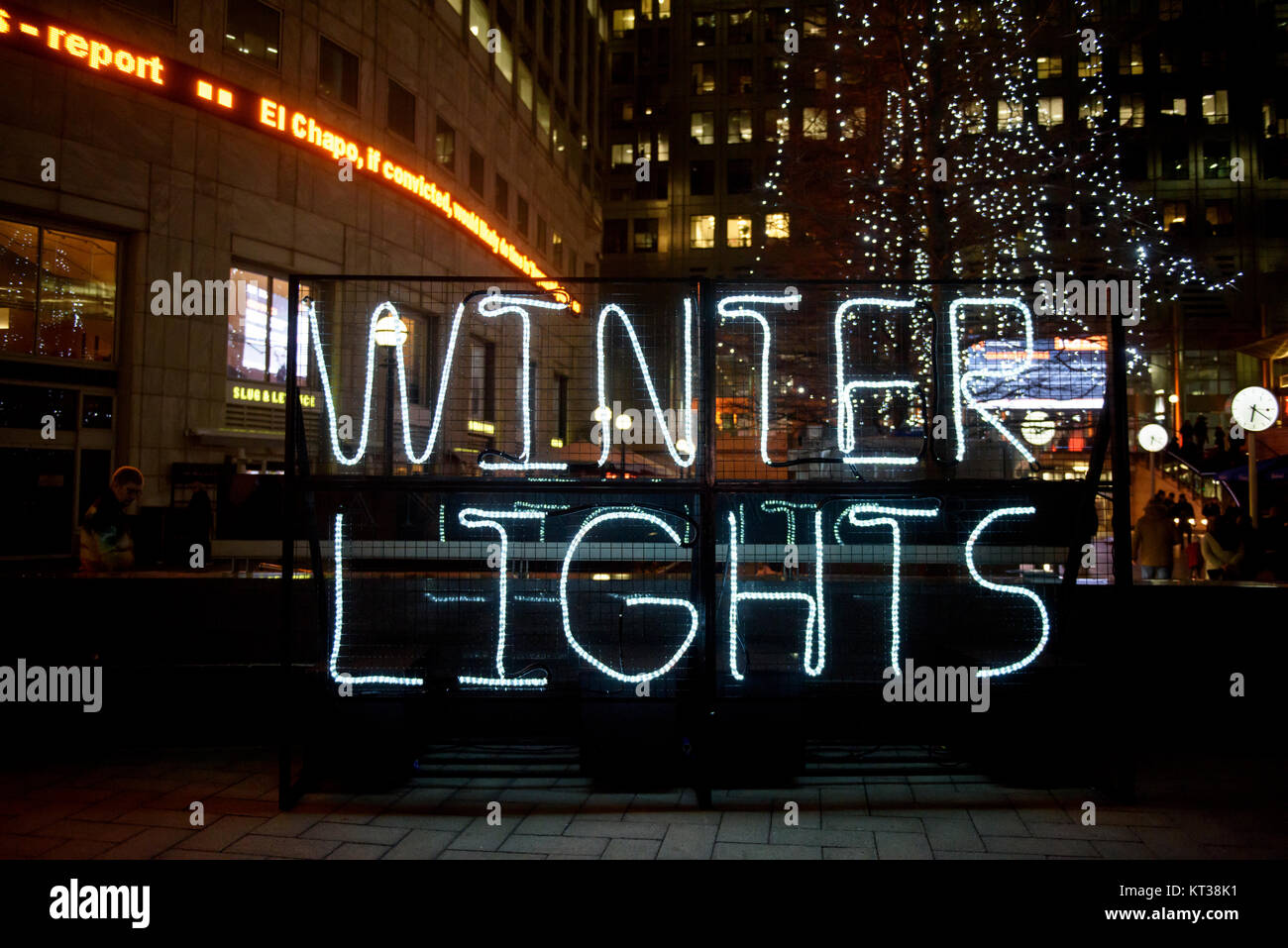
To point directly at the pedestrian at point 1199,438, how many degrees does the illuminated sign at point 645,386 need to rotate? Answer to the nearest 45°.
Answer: approximately 135° to its left

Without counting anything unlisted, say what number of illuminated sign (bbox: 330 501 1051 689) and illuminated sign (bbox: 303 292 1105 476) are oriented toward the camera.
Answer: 2

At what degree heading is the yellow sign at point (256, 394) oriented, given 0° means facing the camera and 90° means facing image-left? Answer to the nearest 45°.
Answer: approximately 315°

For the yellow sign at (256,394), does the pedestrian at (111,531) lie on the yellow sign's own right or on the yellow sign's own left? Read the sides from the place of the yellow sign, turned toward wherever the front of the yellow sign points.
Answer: on the yellow sign's own right

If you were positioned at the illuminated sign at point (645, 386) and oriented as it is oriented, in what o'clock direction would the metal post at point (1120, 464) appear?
The metal post is roughly at 9 o'clock from the illuminated sign.
